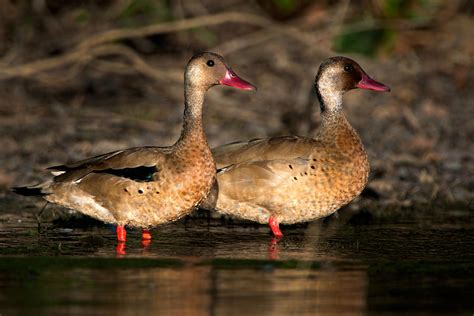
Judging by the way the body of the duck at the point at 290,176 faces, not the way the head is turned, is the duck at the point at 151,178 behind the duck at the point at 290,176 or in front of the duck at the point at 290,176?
behind

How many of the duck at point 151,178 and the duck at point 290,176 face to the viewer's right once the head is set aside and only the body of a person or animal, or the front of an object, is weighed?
2

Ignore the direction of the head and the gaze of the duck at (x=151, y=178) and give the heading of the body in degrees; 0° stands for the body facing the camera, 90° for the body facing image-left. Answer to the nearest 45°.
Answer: approximately 270°

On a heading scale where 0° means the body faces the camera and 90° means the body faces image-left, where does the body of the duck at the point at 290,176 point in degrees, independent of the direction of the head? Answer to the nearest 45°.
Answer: approximately 270°

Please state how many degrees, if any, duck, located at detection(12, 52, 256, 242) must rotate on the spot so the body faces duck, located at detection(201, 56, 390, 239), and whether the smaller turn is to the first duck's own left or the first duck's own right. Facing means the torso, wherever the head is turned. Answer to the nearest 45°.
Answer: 0° — it already faces it
